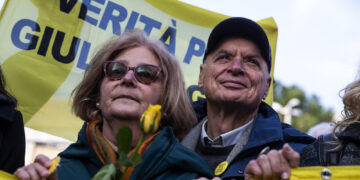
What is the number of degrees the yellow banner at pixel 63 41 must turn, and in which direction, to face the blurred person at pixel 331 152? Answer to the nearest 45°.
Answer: approximately 45° to its left

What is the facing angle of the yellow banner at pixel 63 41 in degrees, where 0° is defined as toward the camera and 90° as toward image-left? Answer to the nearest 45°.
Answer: approximately 0°

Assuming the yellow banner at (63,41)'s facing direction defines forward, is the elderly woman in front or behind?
in front

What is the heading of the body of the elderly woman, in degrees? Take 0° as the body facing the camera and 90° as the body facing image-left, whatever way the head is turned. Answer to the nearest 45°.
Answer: approximately 0°

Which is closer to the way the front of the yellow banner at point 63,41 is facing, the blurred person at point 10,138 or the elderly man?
the blurred person

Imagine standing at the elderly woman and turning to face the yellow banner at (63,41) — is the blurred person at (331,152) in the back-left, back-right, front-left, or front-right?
back-right

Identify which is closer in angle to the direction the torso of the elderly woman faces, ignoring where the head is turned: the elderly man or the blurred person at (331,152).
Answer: the blurred person

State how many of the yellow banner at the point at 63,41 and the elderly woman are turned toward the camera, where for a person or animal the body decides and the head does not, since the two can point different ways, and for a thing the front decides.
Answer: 2
